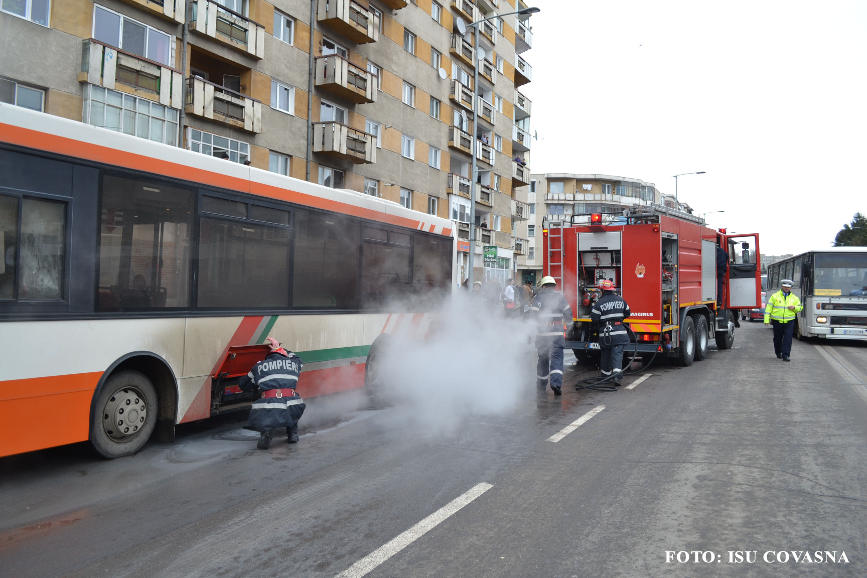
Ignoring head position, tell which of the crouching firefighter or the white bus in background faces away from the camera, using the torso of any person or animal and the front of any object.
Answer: the crouching firefighter

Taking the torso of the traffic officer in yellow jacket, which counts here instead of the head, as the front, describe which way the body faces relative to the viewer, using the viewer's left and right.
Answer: facing the viewer

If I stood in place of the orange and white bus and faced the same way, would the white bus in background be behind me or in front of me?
behind

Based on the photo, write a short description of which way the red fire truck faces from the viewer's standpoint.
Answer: facing away from the viewer and to the right of the viewer

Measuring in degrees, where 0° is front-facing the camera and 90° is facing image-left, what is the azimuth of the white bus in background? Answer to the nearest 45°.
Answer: approximately 315°

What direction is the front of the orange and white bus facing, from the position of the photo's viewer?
facing the viewer and to the left of the viewer

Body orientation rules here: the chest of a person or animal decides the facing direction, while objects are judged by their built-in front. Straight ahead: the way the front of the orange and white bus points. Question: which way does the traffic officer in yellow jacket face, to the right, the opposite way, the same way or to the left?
the same way

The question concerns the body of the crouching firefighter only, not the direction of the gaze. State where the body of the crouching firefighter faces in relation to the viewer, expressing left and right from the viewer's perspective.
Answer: facing away from the viewer

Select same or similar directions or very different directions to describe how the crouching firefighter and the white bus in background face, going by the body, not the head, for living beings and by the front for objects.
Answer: very different directions

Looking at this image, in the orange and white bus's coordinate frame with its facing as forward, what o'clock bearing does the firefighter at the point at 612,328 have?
The firefighter is roughly at 7 o'clock from the orange and white bus.
